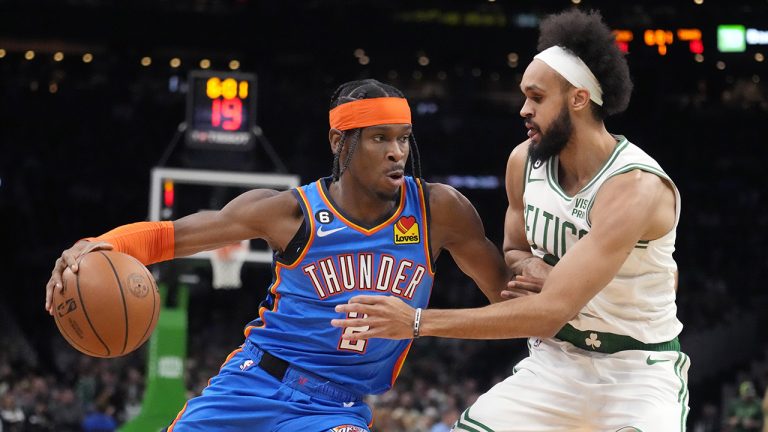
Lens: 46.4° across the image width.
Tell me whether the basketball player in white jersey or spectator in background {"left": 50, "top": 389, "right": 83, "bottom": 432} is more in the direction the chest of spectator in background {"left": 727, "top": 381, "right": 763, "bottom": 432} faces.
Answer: the basketball player in white jersey

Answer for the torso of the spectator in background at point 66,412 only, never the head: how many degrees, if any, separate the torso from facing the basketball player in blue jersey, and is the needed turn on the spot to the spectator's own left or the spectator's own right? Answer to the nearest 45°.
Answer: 0° — they already face them

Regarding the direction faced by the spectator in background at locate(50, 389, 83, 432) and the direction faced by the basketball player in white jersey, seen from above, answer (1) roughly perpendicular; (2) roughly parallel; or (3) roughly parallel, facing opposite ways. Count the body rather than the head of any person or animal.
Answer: roughly perpendicular

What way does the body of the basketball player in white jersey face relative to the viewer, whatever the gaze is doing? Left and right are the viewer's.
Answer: facing the viewer and to the left of the viewer

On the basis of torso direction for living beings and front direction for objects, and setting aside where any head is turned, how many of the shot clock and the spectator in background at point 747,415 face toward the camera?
2

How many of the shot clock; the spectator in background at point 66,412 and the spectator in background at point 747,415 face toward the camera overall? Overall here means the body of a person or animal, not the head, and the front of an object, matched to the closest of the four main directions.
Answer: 3

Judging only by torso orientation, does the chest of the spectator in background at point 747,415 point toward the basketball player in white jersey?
yes

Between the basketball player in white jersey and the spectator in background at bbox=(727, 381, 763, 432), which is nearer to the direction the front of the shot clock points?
the basketball player in white jersey

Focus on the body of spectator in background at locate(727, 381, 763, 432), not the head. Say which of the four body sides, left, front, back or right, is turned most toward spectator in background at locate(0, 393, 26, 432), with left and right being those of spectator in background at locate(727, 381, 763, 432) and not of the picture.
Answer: right

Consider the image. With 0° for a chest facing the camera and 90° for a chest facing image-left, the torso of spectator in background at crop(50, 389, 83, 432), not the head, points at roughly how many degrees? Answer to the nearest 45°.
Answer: approximately 0°

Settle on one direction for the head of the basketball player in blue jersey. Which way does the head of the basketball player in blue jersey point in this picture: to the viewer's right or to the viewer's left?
to the viewer's right

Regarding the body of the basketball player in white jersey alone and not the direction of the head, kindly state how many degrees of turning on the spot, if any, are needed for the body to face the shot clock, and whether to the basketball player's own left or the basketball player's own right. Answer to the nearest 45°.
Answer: approximately 90° to the basketball player's own right

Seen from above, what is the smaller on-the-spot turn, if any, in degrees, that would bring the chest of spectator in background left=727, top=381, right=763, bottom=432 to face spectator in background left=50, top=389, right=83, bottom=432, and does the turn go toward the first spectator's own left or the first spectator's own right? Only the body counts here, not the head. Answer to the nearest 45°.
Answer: approximately 90° to the first spectator's own right
